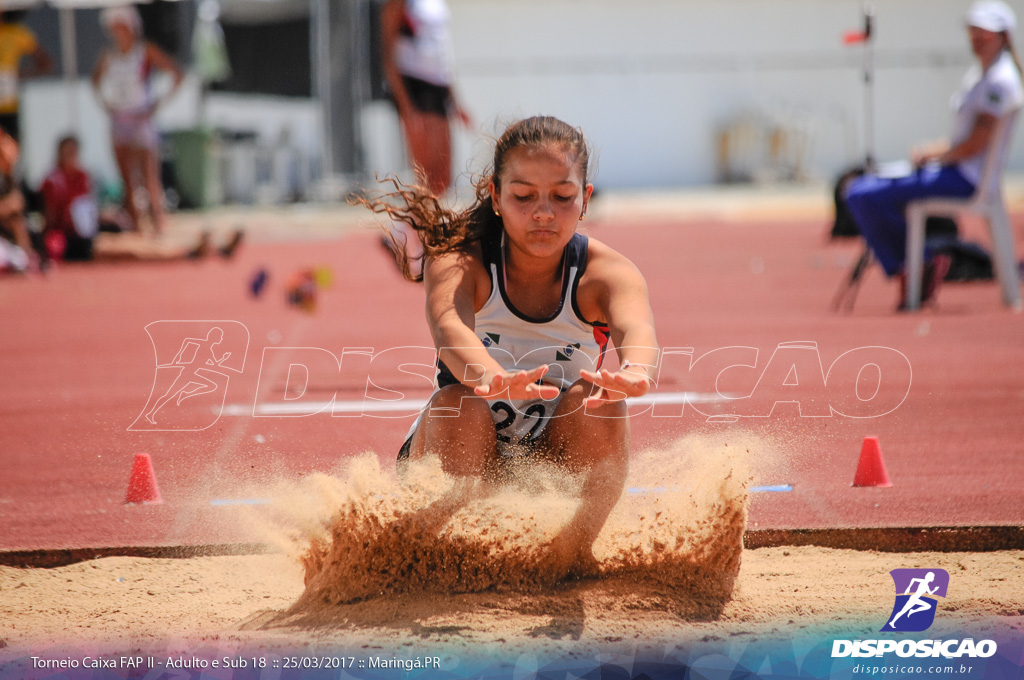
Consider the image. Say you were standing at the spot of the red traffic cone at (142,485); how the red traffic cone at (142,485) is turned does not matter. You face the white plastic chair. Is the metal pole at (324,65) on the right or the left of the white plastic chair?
left

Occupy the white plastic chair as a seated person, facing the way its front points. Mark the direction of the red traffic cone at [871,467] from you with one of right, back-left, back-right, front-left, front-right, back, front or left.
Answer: left

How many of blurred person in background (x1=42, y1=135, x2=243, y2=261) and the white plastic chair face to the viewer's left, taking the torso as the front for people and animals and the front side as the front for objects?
1

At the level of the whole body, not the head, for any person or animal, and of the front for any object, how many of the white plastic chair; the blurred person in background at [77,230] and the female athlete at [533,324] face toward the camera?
1

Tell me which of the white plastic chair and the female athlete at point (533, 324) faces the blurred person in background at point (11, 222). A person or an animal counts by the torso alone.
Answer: the white plastic chair

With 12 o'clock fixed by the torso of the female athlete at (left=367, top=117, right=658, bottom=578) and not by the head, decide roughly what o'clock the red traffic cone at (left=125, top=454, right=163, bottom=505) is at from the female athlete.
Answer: The red traffic cone is roughly at 4 o'clock from the female athlete.

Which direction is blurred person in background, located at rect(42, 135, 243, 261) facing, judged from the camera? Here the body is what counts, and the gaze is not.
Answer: to the viewer's right

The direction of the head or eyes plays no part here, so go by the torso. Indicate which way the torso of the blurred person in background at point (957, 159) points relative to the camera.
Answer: to the viewer's left

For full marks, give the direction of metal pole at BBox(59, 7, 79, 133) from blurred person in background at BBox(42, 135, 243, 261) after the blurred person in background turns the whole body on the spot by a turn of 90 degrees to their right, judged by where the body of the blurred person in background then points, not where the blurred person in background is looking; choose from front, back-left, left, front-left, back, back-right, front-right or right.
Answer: back

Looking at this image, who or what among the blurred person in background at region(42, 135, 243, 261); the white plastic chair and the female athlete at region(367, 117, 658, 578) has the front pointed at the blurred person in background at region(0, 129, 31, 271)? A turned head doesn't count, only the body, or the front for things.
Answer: the white plastic chair

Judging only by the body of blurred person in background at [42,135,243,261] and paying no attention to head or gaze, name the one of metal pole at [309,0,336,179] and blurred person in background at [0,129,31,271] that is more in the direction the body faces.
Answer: the metal pole

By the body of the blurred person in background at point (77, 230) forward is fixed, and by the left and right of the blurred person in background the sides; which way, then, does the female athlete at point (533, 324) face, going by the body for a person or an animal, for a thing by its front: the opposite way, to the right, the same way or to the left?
to the right

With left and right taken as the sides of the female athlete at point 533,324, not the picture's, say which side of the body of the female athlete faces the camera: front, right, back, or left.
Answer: front

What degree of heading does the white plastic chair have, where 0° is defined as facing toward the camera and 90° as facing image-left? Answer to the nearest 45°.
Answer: approximately 90°
